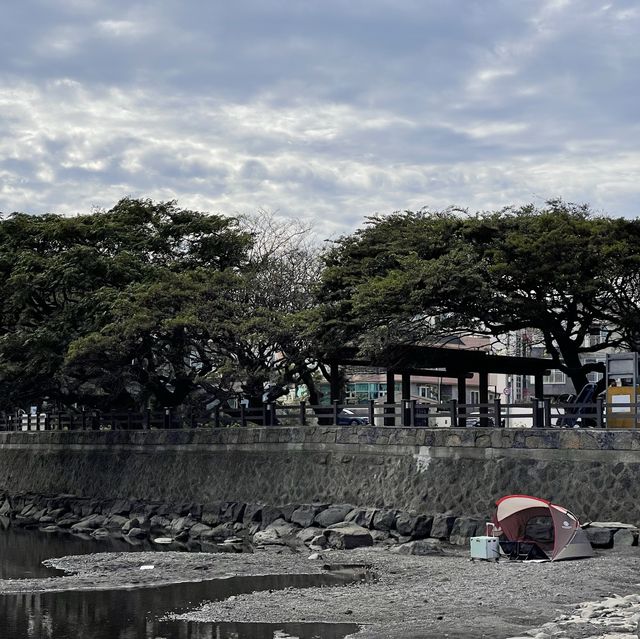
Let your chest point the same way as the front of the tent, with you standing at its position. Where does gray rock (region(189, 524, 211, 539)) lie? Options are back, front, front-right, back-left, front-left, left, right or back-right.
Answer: right

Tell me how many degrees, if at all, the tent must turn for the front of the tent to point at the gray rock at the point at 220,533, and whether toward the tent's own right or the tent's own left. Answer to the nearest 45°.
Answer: approximately 90° to the tent's own right

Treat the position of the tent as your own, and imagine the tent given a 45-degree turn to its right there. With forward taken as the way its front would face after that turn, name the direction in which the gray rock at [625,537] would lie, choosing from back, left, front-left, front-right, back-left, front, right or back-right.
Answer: back

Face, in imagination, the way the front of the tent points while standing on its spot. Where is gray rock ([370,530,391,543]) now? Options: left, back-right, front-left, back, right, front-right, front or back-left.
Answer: right

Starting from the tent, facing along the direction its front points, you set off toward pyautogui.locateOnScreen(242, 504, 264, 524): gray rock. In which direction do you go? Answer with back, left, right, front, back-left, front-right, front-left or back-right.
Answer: right

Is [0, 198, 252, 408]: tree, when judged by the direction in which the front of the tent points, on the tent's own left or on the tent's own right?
on the tent's own right

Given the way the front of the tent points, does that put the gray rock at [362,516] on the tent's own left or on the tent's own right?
on the tent's own right

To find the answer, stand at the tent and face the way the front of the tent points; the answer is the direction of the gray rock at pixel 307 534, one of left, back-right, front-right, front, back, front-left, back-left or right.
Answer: right

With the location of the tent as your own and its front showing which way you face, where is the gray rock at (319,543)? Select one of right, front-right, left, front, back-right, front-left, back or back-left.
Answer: right

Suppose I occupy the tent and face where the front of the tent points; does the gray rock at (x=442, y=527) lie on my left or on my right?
on my right

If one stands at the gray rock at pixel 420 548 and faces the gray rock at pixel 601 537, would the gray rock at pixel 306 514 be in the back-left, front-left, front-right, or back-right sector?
back-left

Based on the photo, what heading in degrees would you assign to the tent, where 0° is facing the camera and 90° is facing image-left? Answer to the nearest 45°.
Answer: approximately 45°
